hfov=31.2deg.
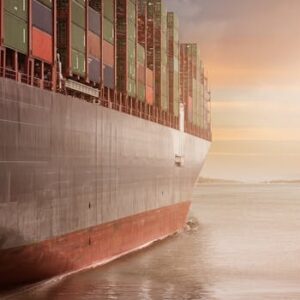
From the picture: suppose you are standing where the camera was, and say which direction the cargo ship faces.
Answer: facing away from the viewer and to the right of the viewer
